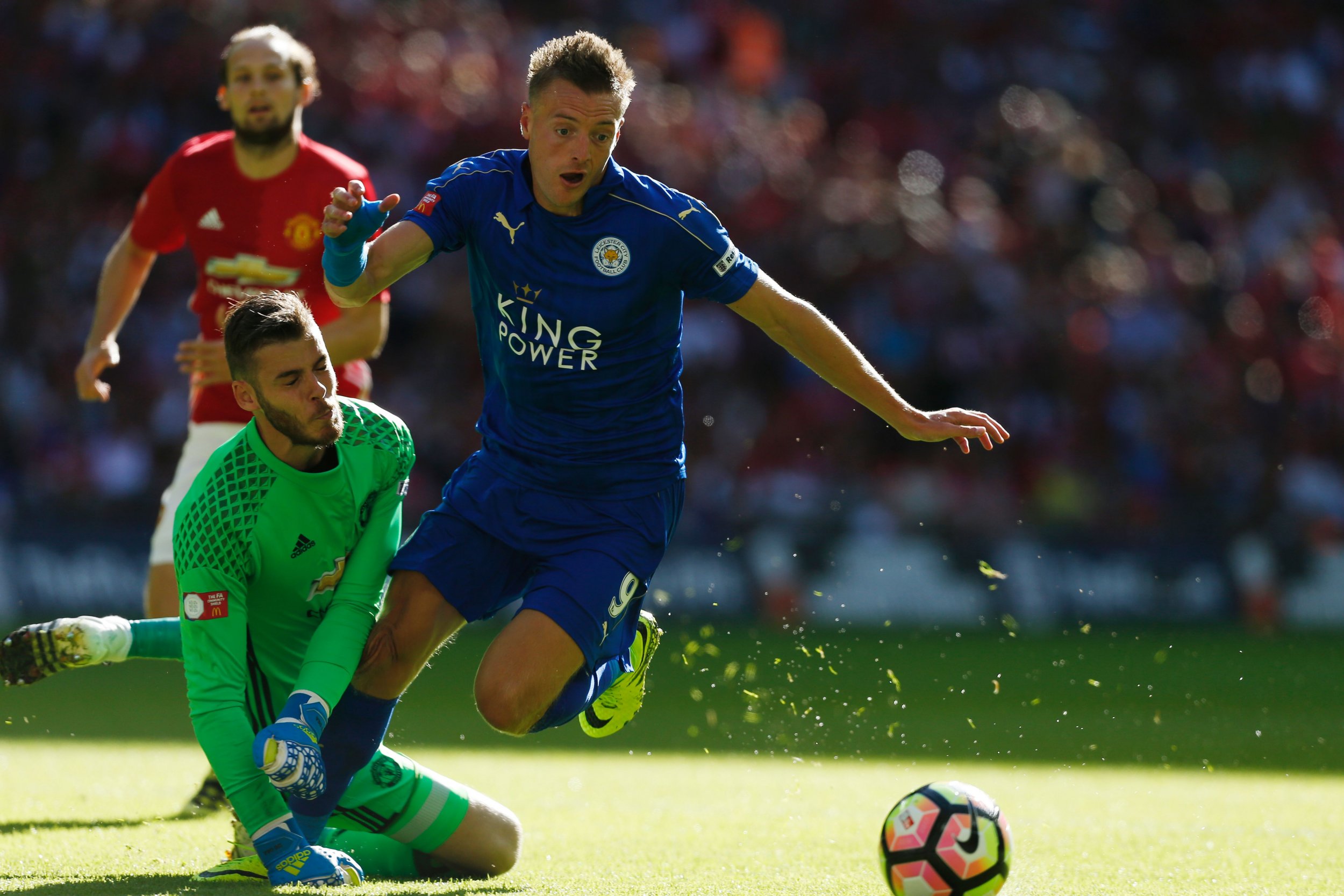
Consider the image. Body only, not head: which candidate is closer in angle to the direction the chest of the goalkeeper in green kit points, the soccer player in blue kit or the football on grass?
the football on grass

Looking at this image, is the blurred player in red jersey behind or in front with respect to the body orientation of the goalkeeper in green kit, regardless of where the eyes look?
behind

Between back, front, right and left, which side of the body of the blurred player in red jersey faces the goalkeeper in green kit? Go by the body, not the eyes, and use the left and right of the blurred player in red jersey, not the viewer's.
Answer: front

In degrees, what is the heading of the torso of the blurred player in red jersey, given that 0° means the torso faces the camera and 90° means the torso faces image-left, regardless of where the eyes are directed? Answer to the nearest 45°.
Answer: approximately 0°

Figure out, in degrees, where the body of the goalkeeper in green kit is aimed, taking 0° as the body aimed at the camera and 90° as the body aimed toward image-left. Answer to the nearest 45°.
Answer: approximately 315°

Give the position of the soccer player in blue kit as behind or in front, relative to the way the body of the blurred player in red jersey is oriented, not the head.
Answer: in front

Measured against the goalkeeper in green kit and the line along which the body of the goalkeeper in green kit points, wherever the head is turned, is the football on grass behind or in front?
in front

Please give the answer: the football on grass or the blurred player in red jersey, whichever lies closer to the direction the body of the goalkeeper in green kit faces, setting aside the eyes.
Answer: the football on grass
